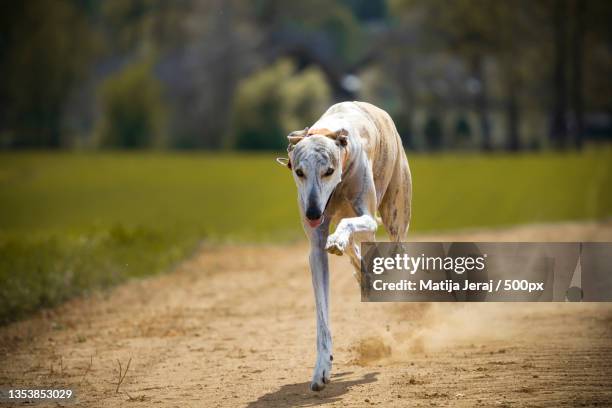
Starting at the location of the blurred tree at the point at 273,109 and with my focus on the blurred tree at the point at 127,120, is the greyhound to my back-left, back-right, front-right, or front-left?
back-left

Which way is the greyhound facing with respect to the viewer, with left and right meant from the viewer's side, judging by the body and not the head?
facing the viewer and to the left of the viewer

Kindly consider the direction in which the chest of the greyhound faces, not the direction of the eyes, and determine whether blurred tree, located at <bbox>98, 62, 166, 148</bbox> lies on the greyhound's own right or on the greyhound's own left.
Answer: on the greyhound's own right

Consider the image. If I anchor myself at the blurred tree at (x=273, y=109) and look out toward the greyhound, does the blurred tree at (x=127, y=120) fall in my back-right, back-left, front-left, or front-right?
back-right

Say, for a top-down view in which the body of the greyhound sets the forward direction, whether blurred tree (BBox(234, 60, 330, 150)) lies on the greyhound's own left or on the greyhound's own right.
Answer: on the greyhound's own right
